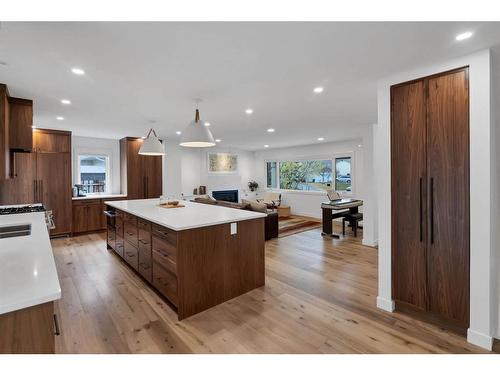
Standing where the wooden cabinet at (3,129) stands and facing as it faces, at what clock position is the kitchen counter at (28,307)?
The kitchen counter is roughly at 3 o'clock from the wooden cabinet.

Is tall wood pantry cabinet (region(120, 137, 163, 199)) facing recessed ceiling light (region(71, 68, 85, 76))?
yes

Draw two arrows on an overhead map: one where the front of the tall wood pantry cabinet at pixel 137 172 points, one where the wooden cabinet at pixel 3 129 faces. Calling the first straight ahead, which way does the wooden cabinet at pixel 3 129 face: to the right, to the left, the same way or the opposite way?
to the left

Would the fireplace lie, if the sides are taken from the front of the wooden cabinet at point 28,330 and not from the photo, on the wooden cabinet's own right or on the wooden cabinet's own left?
on the wooden cabinet's own left

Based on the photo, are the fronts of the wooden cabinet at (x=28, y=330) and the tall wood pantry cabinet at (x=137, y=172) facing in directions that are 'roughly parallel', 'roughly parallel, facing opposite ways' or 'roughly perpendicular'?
roughly perpendicular

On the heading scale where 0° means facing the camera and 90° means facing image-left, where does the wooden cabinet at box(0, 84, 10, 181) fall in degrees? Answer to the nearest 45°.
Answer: approximately 270°

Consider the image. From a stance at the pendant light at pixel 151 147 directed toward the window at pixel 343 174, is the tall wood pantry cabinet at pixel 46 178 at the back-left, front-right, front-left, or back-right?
back-left

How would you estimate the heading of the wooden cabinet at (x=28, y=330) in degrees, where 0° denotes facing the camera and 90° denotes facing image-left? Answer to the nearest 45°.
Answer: approximately 270°

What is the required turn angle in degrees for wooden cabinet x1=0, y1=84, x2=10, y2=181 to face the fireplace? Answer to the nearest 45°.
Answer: approximately 45° to its left

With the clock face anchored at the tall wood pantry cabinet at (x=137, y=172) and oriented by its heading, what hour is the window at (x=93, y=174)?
The window is roughly at 4 o'clock from the tall wood pantry cabinet.

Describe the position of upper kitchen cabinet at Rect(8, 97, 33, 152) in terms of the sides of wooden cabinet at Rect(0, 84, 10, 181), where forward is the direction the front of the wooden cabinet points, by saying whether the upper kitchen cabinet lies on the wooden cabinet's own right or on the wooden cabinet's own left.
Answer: on the wooden cabinet's own left
